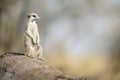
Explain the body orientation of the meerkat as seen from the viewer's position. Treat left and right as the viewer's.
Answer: facing the viewer and to the right of the viewer
